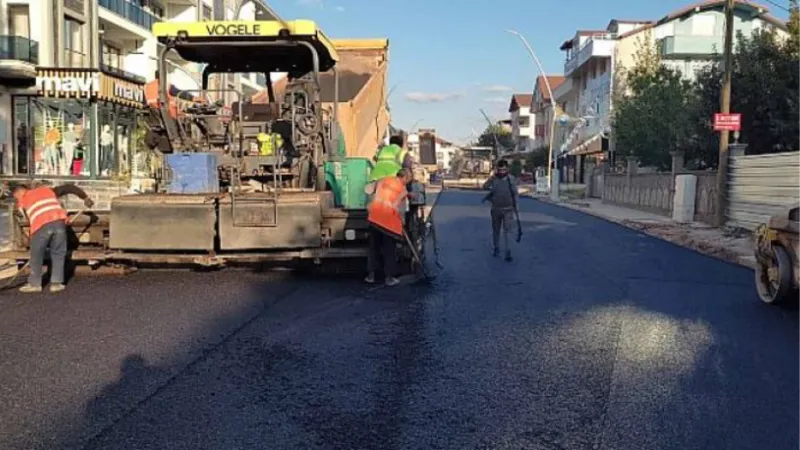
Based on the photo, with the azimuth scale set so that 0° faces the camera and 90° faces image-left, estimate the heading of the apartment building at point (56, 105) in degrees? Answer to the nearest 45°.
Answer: approximately 315°

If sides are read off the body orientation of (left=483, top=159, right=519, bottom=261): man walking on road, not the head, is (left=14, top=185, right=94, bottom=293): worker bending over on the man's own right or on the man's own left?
on the man's own right

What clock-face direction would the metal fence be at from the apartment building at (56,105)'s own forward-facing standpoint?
The metal fence is roughly at 12 o'clock from the apartment building.

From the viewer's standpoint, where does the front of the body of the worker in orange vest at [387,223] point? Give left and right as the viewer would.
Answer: facing away from the viewer and to the right of the viewer

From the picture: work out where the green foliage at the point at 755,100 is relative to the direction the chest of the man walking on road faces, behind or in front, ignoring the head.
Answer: behind

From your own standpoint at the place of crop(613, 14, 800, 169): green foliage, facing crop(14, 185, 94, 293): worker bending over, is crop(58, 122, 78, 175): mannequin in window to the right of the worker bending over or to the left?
right
